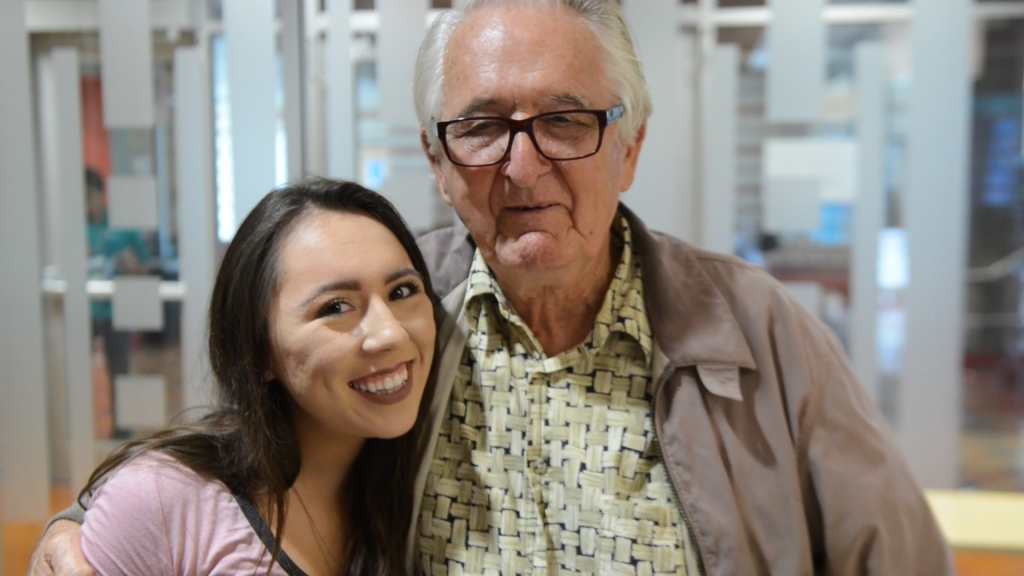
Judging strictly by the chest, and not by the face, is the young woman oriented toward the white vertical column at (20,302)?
no

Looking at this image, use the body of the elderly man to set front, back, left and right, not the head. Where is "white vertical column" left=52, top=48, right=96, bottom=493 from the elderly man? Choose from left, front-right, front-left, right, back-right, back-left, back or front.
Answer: back-right

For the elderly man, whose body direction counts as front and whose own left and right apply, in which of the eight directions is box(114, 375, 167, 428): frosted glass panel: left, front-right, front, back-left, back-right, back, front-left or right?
back-right

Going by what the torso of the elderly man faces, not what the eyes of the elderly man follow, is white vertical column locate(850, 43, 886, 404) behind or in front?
behind

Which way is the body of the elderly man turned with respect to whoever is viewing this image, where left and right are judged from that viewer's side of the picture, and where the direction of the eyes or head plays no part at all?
facing the viewer

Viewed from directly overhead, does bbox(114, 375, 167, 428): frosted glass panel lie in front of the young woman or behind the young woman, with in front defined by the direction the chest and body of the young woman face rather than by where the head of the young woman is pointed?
behind

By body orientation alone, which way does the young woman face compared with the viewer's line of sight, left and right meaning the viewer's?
facing the viewer and to the right of the viewer

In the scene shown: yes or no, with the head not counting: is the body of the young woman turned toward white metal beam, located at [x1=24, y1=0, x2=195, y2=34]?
no

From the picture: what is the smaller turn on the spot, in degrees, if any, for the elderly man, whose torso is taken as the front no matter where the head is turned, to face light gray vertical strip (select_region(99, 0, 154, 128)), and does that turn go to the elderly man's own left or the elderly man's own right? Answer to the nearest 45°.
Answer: approximately 135° to the elderly man's own right

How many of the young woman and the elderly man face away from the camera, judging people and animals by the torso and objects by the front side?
0

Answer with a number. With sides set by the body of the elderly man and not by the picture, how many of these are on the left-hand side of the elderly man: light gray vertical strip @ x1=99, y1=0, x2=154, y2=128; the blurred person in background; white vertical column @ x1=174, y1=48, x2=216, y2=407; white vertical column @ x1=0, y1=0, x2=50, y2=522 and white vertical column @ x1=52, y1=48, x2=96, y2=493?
0

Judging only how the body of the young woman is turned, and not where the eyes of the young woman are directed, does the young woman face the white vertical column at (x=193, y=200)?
no

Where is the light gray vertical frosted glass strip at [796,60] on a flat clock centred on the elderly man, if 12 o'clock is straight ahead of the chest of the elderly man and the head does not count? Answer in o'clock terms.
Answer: The light gray vertical frosted glass strip is roughly at 7 o'clock from the elderly man.

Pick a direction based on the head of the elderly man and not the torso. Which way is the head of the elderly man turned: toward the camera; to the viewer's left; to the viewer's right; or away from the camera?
toward the camera
